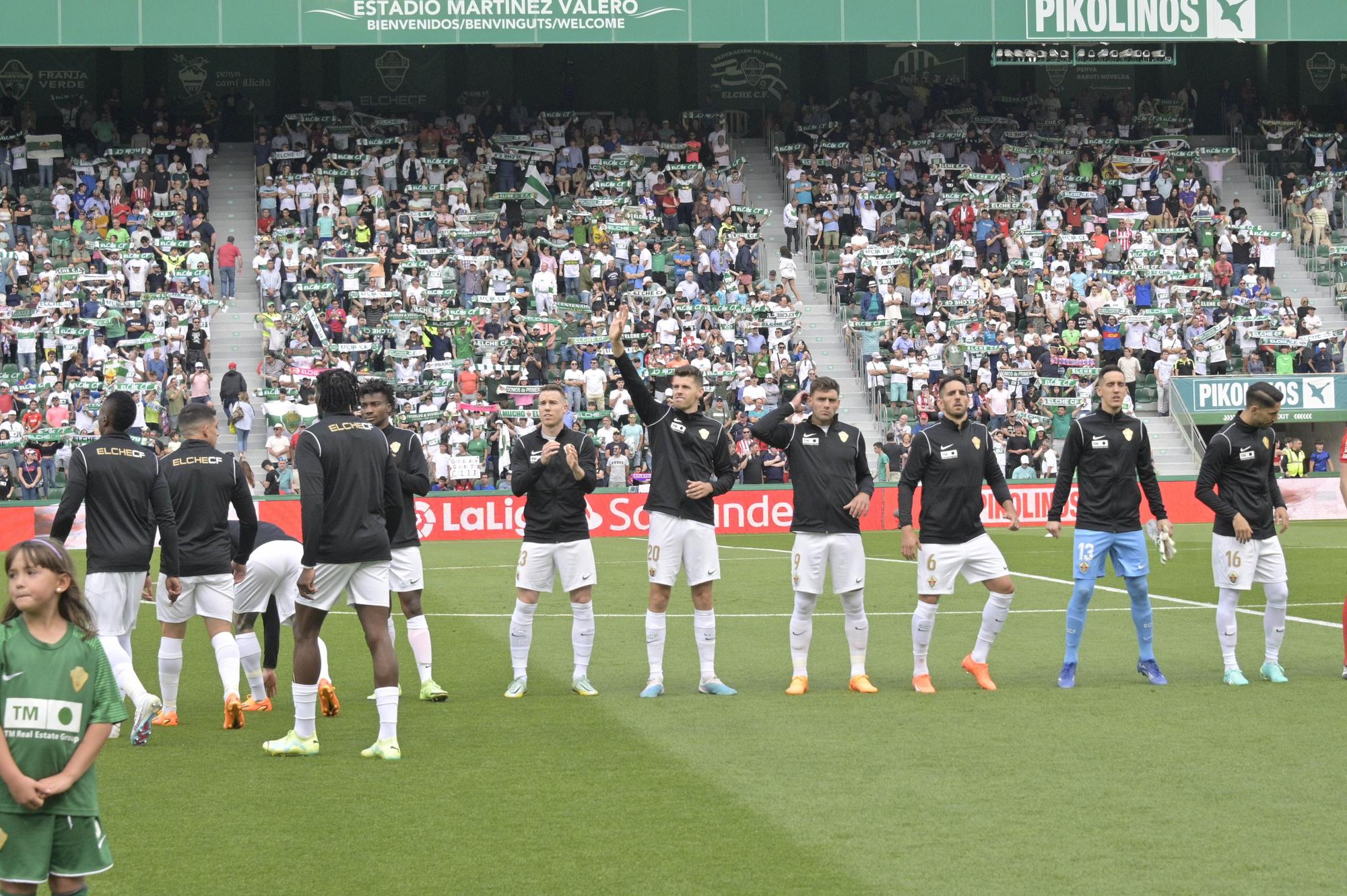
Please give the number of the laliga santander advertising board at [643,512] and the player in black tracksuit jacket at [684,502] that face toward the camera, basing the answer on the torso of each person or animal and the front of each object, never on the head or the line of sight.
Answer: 2

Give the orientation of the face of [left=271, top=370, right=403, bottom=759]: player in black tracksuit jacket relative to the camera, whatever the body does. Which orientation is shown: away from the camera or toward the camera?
away from the camera

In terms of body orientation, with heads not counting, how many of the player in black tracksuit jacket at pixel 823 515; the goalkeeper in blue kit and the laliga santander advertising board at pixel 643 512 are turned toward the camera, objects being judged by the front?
3

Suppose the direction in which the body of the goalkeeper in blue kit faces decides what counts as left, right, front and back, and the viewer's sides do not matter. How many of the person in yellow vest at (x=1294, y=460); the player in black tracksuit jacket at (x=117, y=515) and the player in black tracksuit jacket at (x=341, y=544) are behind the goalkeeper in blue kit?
1

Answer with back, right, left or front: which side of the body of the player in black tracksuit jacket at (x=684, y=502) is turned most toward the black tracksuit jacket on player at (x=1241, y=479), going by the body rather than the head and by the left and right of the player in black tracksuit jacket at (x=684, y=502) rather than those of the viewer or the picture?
left

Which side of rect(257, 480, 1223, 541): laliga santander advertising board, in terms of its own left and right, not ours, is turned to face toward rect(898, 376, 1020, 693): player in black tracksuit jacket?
front

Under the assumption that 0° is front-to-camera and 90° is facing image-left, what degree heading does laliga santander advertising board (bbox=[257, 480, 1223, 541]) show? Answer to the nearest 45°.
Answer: approximately 0°

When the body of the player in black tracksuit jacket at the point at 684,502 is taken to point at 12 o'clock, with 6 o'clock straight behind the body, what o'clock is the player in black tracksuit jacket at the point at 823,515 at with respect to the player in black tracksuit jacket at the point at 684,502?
the player in black tracksuit jacket at the point at 823,515 is roughly at 9 o'clock from the player in black tracksuit jacket at the point at 684,502.

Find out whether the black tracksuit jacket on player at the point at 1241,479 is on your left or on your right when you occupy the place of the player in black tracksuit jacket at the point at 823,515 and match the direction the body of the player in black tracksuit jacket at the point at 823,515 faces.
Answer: on your left

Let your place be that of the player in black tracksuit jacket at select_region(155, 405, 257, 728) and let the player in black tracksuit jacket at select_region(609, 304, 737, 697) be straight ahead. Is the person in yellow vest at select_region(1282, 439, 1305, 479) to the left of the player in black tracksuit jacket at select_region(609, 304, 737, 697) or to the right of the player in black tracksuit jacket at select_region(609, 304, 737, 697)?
left
